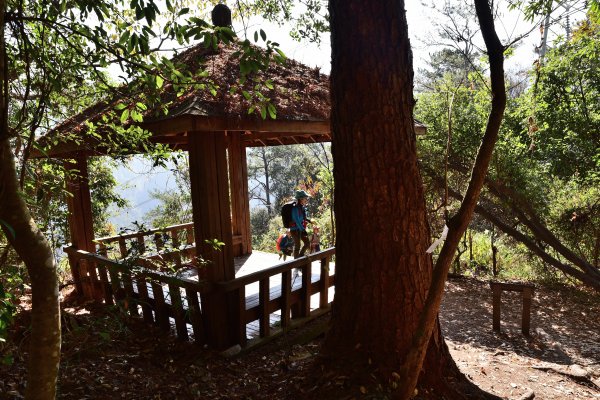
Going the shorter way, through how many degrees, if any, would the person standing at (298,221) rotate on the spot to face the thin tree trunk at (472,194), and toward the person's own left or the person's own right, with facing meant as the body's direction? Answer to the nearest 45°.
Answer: approximately 90° to the person's own right

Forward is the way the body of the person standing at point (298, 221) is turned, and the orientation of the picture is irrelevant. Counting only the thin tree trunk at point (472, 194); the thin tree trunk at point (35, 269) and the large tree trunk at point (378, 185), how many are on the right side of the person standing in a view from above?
3

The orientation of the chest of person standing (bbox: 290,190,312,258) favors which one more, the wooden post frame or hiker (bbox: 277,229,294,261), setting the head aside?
the wooden post frame

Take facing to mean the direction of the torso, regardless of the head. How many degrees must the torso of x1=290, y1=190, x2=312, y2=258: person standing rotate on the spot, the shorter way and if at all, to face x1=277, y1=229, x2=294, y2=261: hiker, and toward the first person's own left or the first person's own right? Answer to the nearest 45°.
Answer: approximately 135° to the first person's own left

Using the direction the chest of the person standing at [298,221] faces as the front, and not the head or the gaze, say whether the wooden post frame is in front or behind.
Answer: in front

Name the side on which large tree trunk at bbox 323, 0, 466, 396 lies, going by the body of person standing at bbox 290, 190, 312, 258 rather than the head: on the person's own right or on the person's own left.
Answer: on the person's own right

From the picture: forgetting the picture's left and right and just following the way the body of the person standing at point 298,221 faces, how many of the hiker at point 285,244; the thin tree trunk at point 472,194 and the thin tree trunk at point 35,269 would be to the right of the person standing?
2

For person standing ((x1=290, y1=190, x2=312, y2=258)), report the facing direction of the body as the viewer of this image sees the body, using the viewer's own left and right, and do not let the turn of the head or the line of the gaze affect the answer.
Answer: facing to the right of the viewer

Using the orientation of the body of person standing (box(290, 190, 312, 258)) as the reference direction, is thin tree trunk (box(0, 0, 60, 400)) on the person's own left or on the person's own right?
on the person's own right

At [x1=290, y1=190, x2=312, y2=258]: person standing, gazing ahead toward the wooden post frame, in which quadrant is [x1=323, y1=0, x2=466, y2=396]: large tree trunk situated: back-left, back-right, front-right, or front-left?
front-right
